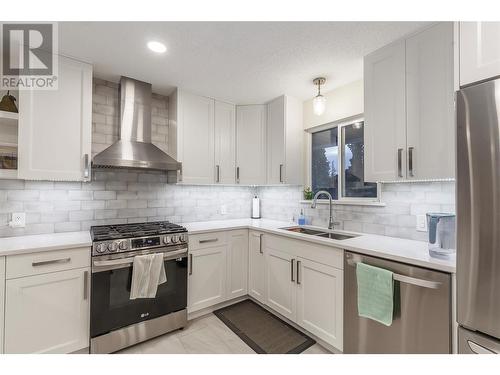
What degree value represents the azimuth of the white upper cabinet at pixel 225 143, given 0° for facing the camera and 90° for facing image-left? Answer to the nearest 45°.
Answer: approximately 315°

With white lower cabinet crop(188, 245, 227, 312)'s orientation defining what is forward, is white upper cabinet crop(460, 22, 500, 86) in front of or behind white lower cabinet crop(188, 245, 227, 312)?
in front

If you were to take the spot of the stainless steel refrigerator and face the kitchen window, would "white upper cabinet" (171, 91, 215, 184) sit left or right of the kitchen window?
left

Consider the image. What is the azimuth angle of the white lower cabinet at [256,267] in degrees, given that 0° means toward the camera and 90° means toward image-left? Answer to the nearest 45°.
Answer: approximately 45°

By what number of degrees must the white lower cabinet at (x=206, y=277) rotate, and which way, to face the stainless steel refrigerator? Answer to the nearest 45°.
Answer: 0° — it already faces it

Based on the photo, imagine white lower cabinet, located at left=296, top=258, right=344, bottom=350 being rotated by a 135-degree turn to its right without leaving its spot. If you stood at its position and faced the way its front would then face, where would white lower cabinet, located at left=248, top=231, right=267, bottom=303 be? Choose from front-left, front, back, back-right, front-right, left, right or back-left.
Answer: front-left

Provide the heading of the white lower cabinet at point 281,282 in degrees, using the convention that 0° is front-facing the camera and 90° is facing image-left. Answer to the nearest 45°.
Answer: approximately 45°

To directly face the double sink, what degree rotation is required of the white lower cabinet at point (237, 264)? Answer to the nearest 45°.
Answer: approximately 45° to its left

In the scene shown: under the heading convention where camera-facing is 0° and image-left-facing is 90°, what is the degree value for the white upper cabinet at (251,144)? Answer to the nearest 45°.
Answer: approximately 0°
